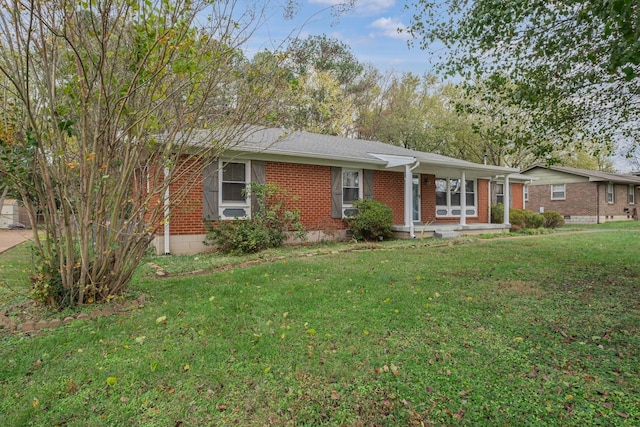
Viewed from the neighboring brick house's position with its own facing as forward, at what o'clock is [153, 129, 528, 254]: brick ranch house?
The brick ranch house is roughly at 2 o'clock from the neighboring brick house.

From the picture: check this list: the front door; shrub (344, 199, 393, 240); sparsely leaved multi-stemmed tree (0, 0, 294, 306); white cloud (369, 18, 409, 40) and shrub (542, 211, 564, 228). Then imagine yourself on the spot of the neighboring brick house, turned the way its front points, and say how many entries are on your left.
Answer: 0

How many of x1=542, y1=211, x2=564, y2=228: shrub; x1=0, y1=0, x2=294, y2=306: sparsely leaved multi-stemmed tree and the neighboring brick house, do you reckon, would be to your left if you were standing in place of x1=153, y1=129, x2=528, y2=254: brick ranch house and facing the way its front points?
2

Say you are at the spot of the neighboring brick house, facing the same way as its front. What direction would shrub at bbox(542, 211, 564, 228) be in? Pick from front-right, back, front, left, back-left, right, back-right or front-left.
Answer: front-right

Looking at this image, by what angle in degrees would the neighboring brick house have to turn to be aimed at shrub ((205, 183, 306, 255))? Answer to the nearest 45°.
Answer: approximately 45° to its right

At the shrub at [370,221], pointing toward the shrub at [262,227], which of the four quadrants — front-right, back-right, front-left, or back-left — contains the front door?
back-right

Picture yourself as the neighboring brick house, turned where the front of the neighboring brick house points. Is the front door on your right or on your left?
on your right

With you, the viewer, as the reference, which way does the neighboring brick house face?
facing the viewer and to the right of the viewer

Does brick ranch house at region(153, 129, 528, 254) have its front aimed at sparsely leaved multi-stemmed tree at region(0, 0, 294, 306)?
no

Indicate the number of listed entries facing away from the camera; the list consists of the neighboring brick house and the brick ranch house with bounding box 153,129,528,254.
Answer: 0

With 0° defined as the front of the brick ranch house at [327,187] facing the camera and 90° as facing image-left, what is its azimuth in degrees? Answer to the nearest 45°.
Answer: approximately 315°

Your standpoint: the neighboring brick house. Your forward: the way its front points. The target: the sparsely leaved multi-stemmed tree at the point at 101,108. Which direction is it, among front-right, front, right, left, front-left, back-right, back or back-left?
front-right
